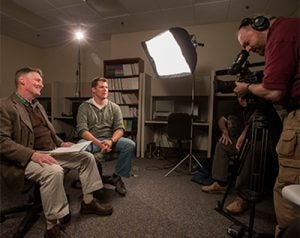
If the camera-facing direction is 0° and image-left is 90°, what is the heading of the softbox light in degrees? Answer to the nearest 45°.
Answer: approximately 45°

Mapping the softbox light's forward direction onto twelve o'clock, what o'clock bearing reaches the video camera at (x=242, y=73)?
The video camera is roughly at 10 o'clock from the softbox light.

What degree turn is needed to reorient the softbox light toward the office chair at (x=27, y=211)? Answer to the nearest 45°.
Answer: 0° — it already faces it

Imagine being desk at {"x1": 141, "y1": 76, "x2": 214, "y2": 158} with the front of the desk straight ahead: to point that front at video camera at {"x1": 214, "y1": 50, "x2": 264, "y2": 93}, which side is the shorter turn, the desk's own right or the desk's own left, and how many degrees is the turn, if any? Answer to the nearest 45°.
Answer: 0° — it already faces it

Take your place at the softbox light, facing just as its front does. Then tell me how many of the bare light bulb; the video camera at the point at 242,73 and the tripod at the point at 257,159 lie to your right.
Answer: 1

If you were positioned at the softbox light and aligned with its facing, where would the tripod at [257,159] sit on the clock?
The tripod is roughly at 10 o'clock from the softbox light.

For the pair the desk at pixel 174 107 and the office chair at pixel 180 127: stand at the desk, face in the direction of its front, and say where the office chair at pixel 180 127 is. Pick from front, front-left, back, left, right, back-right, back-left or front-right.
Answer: front

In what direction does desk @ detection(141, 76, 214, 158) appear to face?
toward the camera

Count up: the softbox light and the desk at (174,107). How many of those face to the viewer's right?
0
